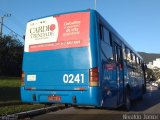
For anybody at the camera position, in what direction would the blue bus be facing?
facing away from the viewer and to the right of the viewer
